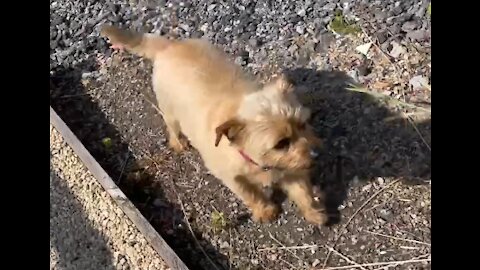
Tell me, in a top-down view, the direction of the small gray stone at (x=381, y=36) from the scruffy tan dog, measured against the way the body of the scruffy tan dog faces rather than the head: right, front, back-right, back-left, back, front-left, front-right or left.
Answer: left

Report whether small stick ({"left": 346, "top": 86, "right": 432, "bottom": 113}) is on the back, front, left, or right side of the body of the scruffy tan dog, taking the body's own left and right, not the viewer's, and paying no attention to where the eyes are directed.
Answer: left

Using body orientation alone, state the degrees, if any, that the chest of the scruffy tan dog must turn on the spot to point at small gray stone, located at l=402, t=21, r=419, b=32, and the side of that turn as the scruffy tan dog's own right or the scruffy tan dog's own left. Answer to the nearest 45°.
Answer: approximately 90° to the scruffy tan dog's own left

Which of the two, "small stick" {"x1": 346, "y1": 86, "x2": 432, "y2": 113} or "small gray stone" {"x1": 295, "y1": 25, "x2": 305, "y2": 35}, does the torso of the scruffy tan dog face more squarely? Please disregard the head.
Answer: the small stick

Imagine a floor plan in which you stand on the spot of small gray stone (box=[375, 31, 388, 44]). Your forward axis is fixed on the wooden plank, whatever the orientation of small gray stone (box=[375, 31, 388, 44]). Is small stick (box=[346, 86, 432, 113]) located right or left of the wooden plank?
left

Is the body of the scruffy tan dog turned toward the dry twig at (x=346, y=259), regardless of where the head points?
yes

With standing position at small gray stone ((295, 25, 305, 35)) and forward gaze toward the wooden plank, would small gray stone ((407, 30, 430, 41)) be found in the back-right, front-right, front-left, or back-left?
back-left

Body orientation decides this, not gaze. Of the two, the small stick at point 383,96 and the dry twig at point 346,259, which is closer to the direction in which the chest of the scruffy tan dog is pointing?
the dry twig

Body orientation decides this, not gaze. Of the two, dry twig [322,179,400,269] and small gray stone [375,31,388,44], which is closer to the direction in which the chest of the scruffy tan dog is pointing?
the dry twig

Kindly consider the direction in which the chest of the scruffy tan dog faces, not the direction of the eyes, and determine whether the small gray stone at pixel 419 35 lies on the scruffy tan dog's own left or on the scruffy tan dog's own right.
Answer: on the scruffy tan dog's own left

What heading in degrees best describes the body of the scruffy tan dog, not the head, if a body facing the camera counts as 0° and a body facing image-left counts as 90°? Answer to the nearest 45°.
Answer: approximately 315°

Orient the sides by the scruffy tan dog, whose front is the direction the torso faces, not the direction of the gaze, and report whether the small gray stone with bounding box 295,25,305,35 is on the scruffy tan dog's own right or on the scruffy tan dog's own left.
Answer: on the scruffy tan dog's own left

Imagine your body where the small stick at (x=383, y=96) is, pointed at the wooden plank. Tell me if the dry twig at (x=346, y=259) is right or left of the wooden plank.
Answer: left
